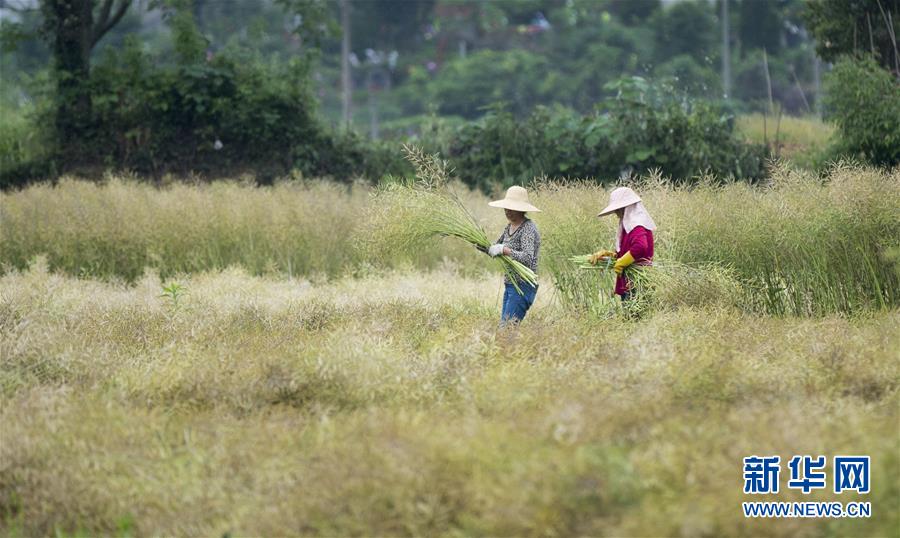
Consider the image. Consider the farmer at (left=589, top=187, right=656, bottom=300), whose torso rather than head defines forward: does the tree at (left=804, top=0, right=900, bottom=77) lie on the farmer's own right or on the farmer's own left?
on the farmer's own right

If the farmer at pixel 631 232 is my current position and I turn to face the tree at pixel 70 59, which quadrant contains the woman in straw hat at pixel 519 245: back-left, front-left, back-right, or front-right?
front-left

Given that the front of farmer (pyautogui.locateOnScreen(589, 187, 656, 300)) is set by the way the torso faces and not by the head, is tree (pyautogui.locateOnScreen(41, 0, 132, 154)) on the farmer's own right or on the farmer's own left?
on the farmer's own right

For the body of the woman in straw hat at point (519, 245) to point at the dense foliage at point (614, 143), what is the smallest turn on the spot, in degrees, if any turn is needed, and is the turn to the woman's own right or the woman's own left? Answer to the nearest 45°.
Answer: approximately 135° to the woman's own right

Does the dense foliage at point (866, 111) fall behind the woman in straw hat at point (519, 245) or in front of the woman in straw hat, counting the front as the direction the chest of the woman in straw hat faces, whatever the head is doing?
behind

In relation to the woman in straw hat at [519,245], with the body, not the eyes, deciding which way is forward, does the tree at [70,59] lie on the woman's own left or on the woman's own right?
on the woman's own right

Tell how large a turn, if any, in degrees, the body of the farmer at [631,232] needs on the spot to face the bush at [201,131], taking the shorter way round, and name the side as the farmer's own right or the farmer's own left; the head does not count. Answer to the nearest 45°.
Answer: approximately 45° to the farmer's own right

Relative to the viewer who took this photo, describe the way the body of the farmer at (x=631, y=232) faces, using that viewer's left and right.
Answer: facing to the left of the viewer

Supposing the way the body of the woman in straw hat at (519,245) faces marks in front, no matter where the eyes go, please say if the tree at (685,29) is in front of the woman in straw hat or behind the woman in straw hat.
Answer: behind

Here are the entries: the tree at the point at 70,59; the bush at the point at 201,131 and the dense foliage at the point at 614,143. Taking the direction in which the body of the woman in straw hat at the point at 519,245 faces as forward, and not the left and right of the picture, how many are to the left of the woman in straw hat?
0

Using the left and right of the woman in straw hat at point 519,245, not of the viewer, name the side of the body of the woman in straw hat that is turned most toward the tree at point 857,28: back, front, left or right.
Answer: back

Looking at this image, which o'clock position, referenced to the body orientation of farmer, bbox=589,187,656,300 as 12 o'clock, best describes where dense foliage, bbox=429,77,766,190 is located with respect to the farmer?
The dense foliage is roughly at 3 o'clock from the farmer.

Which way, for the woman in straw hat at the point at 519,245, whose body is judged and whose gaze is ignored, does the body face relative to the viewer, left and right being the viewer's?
facing the viewer and to the left of the viewer

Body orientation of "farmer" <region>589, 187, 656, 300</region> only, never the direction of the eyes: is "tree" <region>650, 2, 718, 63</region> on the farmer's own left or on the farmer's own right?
on the farmer's own right

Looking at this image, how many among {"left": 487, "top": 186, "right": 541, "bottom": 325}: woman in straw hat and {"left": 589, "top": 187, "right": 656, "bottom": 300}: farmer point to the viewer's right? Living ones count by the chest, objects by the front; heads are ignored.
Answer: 0
